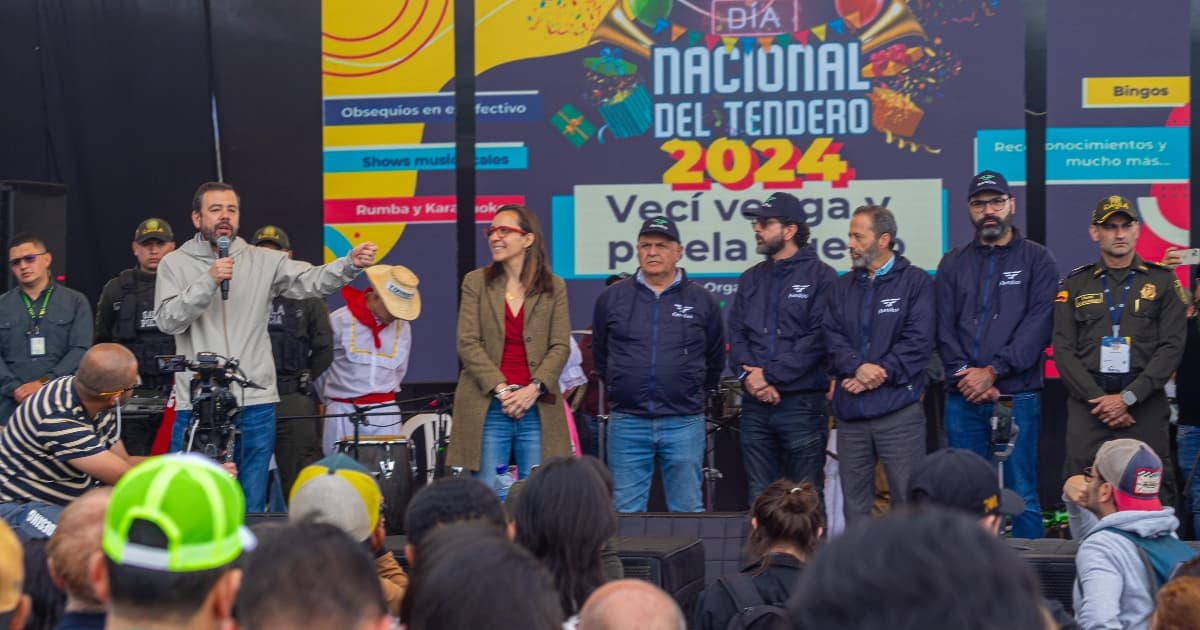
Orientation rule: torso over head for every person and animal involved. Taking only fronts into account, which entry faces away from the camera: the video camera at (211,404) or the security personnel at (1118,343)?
the video camera

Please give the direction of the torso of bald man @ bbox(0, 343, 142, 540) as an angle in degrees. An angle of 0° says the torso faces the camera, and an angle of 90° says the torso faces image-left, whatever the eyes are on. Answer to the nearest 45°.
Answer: approximately 270°

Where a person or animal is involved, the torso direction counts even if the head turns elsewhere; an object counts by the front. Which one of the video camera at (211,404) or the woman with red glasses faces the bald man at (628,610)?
the woman with red glasses

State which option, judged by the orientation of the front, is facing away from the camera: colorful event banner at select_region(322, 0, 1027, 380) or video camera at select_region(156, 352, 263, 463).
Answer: the video camera

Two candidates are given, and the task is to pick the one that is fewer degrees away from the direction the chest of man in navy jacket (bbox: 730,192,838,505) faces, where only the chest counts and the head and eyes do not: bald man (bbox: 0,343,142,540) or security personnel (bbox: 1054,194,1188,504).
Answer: the bald man

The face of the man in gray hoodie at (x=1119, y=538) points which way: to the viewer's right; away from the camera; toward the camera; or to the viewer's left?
to the viewer's left

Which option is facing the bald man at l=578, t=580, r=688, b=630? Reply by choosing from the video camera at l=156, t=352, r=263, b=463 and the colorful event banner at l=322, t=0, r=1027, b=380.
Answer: the colorful event banner

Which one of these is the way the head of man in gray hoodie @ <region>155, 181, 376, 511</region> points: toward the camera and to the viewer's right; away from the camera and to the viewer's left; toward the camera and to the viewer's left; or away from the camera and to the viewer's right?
toward the camera and to the viewer's right

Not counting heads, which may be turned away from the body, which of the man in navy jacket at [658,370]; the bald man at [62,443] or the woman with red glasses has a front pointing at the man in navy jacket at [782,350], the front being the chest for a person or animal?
the bald man

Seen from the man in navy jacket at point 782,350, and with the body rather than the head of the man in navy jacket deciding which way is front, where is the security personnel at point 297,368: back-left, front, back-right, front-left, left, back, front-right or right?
front-right

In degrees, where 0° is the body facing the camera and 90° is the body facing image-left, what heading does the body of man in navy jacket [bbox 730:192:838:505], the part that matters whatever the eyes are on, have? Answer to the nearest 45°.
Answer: approximately 45°
